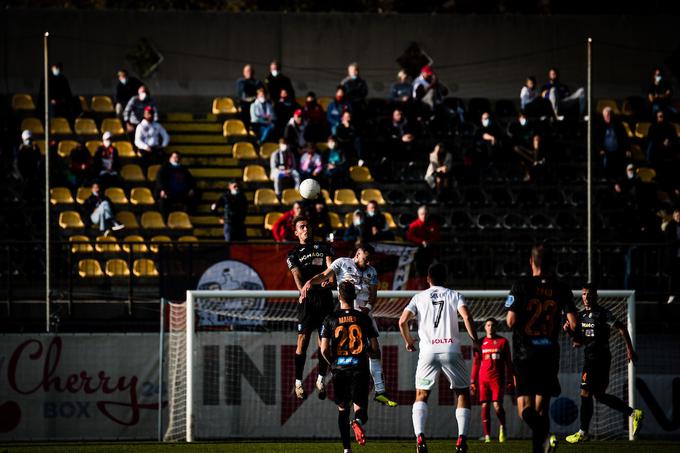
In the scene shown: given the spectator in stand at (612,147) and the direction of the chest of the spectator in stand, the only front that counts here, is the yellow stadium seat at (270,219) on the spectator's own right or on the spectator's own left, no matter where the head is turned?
on the spectator's own right

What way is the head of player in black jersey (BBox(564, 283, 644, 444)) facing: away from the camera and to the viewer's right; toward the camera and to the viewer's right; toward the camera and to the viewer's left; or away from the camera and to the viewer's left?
toward the camera and to the viewer's left

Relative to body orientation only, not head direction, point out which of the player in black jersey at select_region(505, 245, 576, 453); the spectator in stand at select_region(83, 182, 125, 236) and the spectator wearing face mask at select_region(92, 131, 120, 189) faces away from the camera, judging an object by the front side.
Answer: the player in black jersey

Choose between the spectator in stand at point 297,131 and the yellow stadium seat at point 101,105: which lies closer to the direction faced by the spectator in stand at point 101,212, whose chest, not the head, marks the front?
the spectator in stand

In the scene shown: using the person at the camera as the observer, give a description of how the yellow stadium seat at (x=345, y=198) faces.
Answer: facing the viewer

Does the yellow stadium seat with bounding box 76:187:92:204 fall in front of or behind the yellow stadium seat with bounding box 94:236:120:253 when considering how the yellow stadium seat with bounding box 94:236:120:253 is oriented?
behind

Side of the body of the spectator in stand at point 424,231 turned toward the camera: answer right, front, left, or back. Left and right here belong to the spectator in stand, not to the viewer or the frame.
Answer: front

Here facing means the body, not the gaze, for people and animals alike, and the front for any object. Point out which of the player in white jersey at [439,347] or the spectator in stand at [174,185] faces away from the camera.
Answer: the player in white jersey

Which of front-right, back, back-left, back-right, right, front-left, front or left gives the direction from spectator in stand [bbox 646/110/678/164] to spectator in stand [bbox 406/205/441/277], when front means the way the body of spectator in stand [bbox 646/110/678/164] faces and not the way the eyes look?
front-right

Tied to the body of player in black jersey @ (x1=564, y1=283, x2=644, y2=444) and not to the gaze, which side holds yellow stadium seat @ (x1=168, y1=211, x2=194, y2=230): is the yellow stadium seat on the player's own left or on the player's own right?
on the player's own right

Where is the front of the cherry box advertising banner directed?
toward the camera

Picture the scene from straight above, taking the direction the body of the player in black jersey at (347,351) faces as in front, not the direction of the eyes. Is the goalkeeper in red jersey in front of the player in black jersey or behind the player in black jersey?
in front

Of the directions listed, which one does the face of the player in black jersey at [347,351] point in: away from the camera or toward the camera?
away from the camera

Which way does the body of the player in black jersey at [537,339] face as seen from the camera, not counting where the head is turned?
away from the camera

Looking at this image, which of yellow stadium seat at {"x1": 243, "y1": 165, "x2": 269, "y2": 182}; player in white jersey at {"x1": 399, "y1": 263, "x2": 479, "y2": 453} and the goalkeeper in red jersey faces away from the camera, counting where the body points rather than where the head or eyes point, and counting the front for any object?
the player in white jersey
